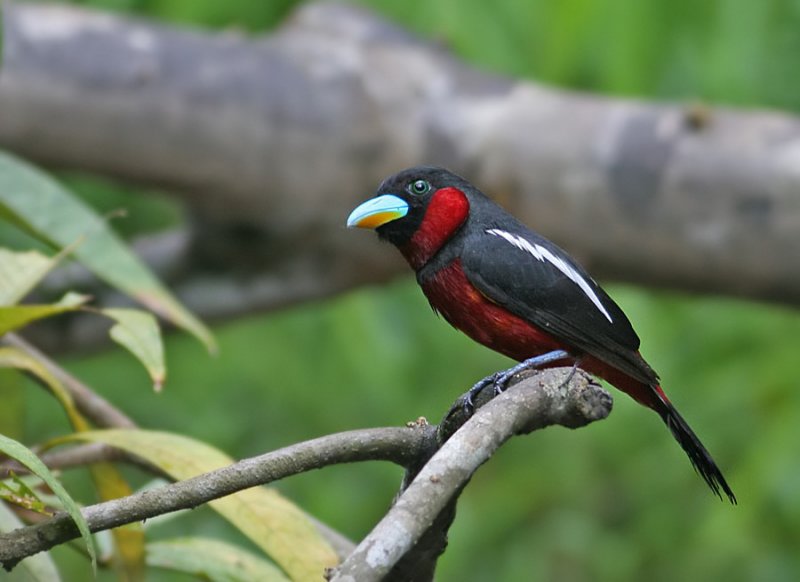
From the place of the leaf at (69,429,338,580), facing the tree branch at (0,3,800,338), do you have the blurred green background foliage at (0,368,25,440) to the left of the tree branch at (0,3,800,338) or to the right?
left

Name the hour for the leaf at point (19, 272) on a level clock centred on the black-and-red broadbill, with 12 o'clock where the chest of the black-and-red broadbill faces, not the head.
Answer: The leaf is roughly at 11 o'clock from the black-and-red broadbill.

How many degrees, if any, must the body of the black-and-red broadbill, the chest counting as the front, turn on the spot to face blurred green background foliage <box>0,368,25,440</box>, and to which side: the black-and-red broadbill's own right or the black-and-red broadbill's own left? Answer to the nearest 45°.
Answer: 0° — it already faces it

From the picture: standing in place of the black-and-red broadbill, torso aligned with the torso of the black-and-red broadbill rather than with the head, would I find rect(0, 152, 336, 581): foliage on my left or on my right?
on my left

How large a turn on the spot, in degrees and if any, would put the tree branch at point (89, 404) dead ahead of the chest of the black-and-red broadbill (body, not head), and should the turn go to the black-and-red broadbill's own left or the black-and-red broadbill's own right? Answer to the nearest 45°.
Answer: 0° — it already faces it

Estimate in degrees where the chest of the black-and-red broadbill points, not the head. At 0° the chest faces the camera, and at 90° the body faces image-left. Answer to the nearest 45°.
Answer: approximately 90°

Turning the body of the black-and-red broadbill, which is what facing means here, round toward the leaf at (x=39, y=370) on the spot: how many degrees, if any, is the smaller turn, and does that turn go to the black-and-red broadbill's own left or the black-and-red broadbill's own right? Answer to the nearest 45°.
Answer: approximately 45° to the black-and-red broadbill's own left
